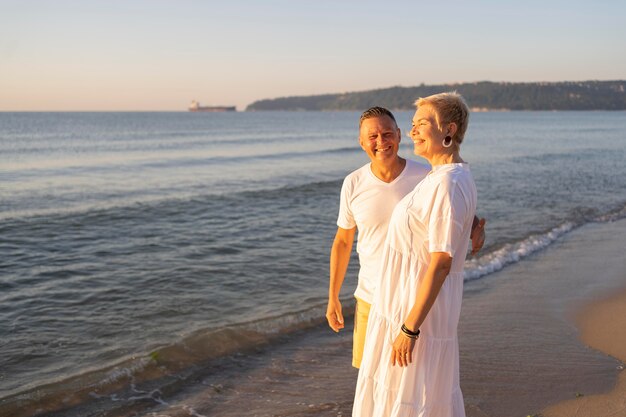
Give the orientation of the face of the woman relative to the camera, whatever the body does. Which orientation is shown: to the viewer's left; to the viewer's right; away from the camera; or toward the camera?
to the viewer's left

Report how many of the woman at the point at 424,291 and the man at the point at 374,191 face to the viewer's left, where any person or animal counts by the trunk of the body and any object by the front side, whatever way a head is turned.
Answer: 1

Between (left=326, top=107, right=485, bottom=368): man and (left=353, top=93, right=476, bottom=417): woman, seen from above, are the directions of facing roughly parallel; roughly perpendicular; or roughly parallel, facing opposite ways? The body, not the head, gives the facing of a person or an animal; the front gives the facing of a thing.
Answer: roughly perpendicular

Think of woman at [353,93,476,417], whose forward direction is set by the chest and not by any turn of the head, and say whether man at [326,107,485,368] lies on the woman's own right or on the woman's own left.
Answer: on the woman's own right

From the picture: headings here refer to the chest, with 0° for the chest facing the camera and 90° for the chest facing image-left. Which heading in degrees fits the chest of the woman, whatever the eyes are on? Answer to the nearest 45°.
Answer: approximately 90°

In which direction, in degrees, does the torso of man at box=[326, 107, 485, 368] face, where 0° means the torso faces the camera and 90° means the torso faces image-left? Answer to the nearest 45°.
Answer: approximately 0°

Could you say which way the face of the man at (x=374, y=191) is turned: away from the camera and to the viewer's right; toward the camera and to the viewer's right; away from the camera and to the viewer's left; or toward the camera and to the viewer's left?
toward the camera and to the viewer's right
